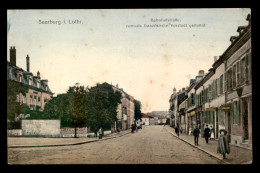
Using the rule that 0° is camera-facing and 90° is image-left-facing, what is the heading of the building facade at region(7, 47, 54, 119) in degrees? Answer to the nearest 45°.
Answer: approximately 315°

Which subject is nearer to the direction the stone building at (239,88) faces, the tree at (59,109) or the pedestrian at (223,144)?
the tree

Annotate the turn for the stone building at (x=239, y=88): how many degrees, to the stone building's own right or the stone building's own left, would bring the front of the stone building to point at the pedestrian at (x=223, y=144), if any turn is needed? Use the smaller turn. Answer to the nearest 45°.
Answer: approximately 90° to the stone building's own left

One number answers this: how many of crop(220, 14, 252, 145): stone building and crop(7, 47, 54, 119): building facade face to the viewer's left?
1

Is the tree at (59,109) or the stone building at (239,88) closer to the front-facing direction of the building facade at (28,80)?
the stone building

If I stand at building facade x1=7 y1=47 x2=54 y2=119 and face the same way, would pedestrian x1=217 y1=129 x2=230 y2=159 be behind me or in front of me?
in front

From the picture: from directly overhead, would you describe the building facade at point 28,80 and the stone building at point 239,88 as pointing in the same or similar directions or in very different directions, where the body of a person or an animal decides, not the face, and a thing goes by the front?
very different directions

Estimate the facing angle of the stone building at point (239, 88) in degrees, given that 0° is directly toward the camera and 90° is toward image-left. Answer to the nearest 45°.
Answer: approximately 90°

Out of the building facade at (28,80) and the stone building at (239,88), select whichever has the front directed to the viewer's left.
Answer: the stone building

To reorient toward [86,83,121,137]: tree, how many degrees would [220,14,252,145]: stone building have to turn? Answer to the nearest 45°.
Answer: approximately 45° to its right

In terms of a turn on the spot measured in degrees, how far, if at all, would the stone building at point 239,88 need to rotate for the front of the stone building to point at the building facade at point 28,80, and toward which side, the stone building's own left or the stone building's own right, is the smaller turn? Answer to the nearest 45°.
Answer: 0° — it already faces it

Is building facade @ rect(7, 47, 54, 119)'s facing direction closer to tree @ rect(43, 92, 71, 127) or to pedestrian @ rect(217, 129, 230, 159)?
the pedestrian
